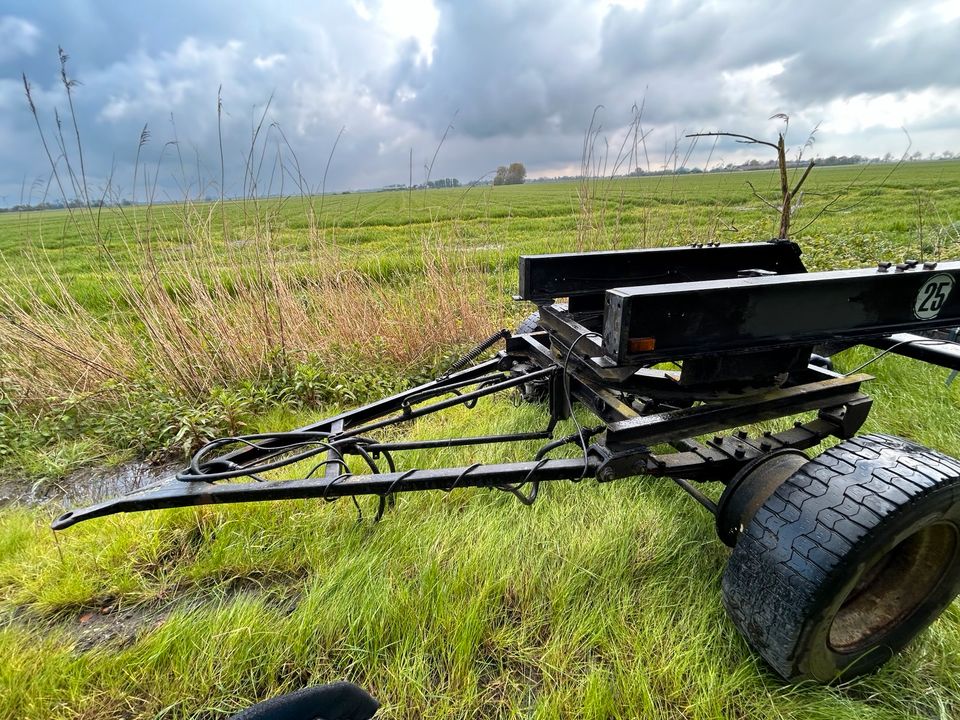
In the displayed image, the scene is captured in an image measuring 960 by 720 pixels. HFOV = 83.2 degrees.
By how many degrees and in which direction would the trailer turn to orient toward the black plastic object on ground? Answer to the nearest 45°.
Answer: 0° — it already faces it
